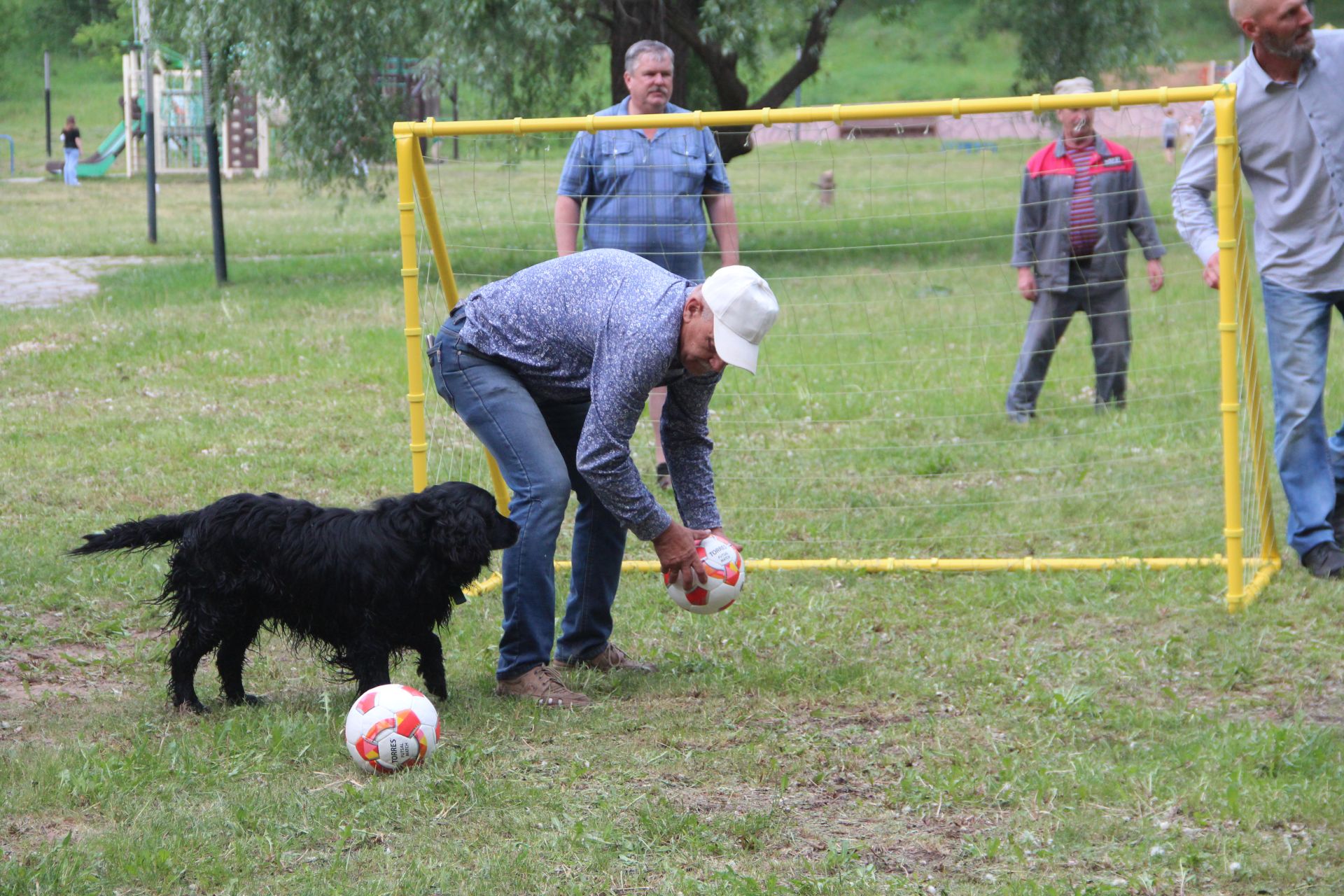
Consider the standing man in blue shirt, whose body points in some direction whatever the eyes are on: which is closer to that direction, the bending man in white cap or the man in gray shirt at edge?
the bending man in white cap

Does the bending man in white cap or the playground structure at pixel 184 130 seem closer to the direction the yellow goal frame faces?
the bending man in white cap

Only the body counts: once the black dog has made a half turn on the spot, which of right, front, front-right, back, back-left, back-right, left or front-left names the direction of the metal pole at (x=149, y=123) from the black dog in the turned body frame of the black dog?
right

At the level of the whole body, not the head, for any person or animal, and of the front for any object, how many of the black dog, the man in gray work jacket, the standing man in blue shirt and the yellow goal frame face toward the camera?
3

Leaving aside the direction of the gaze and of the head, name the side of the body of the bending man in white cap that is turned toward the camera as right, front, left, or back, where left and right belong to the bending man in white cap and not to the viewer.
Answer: right

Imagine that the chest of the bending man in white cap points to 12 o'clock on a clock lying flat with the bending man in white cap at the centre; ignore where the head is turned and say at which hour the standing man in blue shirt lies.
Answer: The standing man in blue shirt is roughly at 9 o'clock from the bending man in white cap.

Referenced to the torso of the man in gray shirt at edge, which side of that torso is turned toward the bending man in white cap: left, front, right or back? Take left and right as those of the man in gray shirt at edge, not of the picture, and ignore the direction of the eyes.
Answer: right

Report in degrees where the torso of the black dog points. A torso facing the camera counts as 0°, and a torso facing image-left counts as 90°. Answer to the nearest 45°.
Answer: approximately 270°

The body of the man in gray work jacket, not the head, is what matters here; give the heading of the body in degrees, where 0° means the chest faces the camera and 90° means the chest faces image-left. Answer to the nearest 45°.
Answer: approximately 0°
